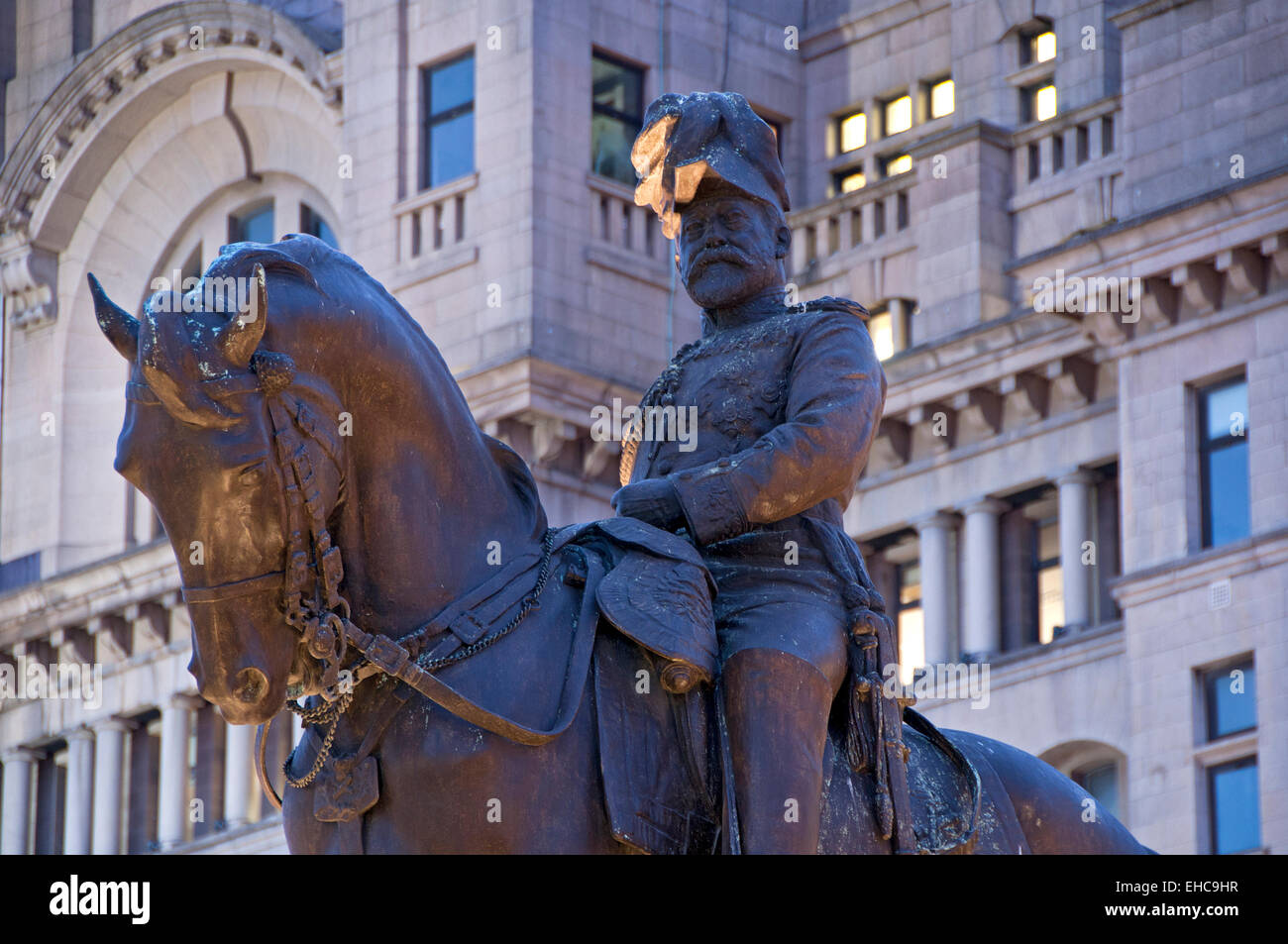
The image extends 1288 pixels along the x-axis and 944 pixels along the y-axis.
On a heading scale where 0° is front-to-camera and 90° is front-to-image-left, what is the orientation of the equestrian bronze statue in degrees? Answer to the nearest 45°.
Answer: approximately 45°
